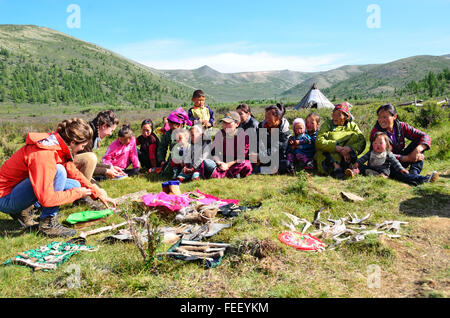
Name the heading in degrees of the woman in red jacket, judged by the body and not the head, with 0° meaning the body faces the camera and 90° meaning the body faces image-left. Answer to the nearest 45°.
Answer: approximately 270°

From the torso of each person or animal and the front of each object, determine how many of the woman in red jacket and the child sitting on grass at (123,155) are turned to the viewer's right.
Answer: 1

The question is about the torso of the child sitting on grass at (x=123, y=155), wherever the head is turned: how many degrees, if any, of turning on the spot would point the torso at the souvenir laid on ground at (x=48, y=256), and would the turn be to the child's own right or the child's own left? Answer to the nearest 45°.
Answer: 0° — they already face it

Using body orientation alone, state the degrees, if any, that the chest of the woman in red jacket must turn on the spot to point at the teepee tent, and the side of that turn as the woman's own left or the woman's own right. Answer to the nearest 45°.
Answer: approximately 45° to the woman's own left

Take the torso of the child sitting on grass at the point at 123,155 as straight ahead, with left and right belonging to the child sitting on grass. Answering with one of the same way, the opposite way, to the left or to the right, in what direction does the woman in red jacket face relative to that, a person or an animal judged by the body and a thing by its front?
to the left

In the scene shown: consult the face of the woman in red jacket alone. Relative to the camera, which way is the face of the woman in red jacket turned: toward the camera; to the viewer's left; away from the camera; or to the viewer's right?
to the viewer's right

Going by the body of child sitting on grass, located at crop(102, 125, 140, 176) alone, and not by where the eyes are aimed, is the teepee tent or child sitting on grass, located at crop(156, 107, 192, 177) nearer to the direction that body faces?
the child sitting on grass

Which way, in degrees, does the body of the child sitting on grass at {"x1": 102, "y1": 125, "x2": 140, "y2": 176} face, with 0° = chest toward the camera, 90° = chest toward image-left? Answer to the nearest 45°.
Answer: approximately 0°

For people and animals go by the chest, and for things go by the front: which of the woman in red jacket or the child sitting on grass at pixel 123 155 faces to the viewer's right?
the woman in red jacket
